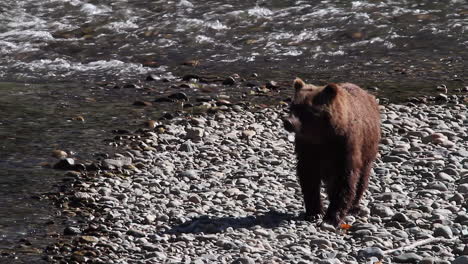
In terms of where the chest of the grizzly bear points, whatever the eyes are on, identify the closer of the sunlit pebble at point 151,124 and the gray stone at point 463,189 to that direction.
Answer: the sunlit pebble

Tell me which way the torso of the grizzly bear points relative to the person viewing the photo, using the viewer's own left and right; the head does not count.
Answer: facing the viewer and to the left of the viewer

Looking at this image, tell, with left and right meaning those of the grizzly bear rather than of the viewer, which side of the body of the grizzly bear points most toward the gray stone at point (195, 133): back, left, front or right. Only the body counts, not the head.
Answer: right

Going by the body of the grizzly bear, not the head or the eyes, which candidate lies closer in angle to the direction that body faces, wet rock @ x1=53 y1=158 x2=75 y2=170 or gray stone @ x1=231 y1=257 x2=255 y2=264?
the gray stone

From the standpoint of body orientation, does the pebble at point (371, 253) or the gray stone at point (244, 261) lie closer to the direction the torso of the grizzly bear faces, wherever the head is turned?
the gray stone

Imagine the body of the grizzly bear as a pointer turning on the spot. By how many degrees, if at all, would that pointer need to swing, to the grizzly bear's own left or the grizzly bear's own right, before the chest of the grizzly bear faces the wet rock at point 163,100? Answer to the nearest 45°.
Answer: approximately 90° to the grizzly bear's own right

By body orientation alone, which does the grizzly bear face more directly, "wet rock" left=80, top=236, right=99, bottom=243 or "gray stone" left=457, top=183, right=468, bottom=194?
the wet rock

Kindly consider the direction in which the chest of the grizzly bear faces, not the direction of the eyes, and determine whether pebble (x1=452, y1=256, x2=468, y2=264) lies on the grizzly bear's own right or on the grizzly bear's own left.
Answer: on the grizzly bear's own left

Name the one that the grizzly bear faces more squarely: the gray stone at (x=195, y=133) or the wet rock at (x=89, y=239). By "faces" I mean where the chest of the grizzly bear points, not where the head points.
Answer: the wet rock

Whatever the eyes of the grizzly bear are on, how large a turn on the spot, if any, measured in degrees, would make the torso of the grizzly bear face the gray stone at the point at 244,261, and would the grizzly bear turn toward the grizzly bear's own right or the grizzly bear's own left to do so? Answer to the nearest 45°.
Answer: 0° — it already faces it

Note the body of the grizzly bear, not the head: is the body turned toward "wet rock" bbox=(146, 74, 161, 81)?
no

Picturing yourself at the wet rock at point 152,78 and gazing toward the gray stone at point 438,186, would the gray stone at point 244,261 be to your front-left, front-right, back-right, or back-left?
front-right

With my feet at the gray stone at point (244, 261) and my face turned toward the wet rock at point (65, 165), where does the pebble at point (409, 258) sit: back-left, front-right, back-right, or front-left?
back-right

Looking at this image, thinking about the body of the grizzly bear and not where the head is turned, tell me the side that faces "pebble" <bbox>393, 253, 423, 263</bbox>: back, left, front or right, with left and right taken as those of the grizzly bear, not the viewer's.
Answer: left

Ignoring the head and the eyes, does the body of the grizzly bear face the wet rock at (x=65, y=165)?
no
